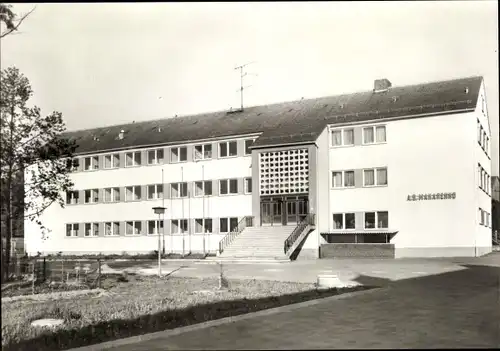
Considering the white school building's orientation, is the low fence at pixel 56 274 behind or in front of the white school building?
in front

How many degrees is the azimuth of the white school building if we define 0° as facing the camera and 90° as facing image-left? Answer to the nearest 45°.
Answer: approximately 45°
